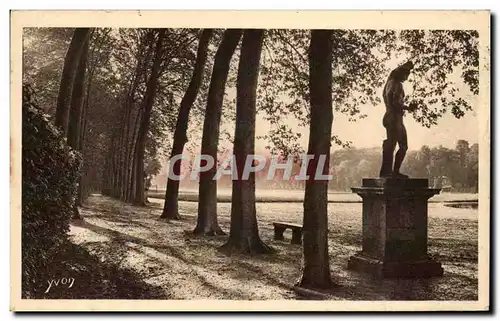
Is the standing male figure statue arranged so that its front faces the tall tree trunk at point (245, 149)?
no
